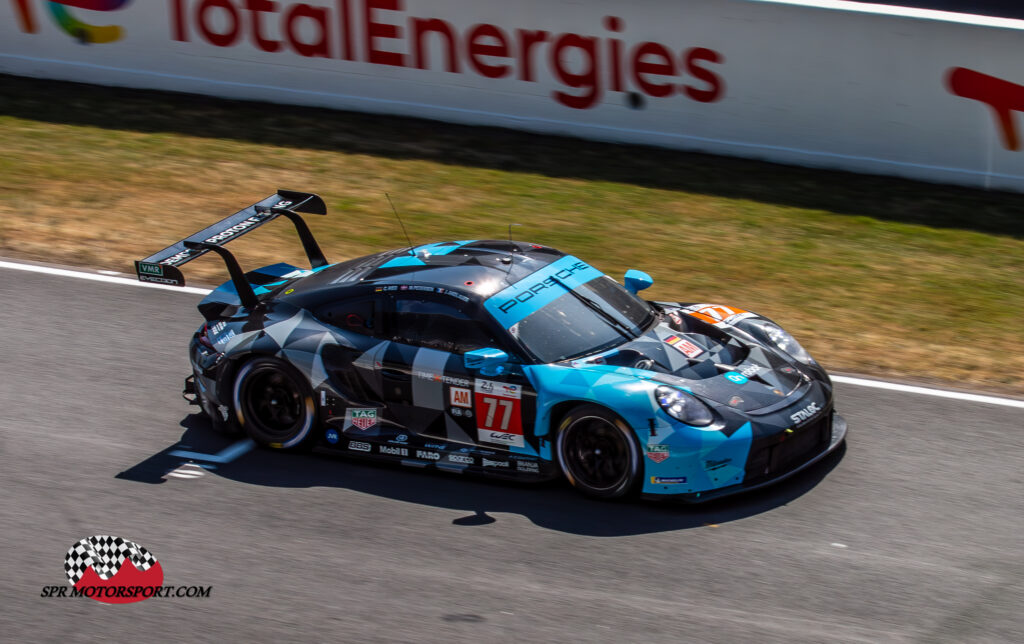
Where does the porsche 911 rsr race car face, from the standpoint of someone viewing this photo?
facing the viewer and to the right of the viewer

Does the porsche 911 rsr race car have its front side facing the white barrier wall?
no
